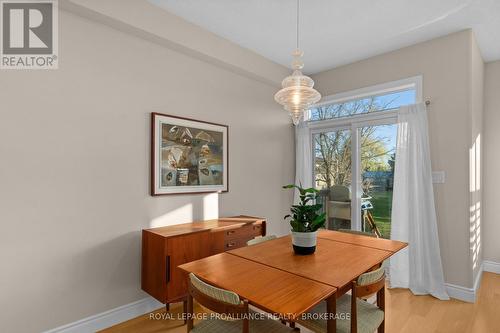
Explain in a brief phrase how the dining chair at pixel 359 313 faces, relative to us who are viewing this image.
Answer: facing away from the viewer and to the left of the viewer

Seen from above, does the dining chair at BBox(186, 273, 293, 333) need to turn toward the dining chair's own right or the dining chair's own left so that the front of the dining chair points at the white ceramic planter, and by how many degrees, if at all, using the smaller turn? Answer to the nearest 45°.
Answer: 0° — it already faces it

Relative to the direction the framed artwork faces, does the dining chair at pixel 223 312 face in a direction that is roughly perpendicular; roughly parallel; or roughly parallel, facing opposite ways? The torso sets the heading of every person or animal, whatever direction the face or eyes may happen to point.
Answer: roughly perpendicular

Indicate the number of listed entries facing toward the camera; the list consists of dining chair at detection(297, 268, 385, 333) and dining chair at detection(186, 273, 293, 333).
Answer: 0

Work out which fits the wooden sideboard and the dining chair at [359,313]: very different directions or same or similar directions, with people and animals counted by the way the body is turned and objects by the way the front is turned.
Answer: very different directions

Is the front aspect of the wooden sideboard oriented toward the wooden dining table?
yes

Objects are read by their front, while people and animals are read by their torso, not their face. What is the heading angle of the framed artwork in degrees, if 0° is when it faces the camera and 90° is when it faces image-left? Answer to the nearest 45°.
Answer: approximately 315°

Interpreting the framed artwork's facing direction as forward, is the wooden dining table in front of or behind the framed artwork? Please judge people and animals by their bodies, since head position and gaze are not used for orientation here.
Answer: in front

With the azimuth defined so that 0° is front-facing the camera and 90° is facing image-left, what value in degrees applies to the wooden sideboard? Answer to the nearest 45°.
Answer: approximately 315°

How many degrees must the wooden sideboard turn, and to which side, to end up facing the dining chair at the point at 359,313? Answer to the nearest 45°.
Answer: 0° — it already faces it

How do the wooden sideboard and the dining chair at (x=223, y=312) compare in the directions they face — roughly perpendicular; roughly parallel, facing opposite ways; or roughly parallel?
roughly perpendicular

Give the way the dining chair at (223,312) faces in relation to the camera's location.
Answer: facing away from the viewer and to the right of the viewer

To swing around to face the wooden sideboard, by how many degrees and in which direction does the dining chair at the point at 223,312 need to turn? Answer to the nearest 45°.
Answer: approximately 90° to its left

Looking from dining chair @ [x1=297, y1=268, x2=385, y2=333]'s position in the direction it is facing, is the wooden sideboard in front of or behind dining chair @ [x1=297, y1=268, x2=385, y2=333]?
in front
